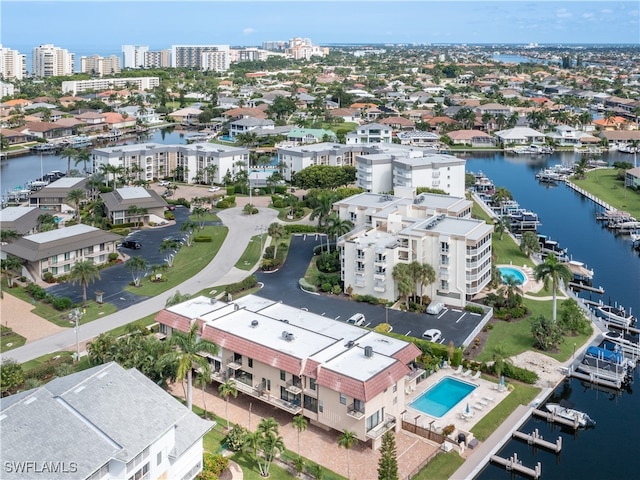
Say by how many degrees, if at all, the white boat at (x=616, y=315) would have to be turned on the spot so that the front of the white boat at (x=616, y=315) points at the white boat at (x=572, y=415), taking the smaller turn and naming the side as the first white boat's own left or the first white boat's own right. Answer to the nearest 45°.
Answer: approximately 135° to the first white boat's own left

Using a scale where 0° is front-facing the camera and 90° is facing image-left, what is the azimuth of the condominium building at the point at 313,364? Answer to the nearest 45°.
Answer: approximately 45°

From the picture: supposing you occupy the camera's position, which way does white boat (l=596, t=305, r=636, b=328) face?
facing away from the viewer and to the left of the viewer

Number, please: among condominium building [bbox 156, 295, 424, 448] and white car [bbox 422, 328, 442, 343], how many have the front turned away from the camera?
0

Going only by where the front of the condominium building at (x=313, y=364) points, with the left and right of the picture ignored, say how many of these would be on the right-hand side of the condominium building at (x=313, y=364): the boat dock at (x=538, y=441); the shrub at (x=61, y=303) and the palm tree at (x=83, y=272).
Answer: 2

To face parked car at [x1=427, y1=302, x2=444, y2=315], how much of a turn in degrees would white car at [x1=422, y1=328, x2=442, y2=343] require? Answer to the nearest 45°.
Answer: approximately 135° to its right

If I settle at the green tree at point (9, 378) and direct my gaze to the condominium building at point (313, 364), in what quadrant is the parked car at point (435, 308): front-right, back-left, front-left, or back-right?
front-left

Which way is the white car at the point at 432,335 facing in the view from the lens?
facing the viewer and to the left of the viewer

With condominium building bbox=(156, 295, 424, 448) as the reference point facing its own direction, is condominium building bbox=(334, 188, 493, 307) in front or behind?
behind
